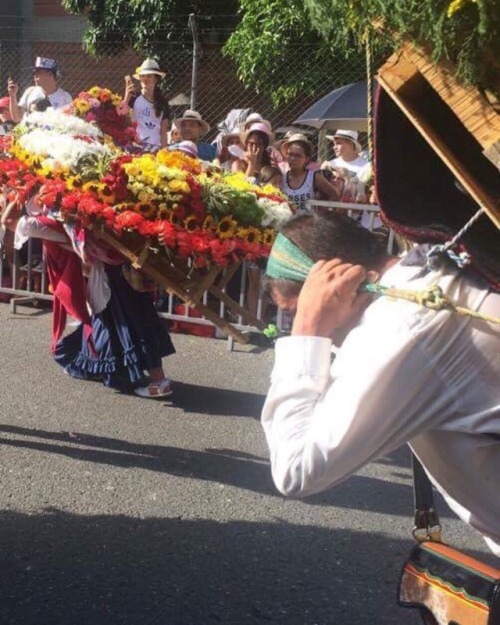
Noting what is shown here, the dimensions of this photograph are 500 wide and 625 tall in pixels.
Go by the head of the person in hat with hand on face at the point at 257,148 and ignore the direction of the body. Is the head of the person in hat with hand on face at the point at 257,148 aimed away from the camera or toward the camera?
toward the camera

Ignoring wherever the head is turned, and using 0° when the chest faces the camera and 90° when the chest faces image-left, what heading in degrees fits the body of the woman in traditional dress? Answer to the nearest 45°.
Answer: approximately 90°

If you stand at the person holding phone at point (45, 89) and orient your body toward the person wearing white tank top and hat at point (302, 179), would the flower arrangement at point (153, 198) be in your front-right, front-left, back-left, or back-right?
front-right

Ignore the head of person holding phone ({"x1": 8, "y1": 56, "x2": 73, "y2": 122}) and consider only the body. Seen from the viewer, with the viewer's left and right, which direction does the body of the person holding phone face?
facing the viewer and to the left of the viewer

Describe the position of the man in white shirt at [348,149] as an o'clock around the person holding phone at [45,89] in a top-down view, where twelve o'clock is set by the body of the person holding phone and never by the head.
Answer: The man in white shirt is roughly at 8 o'clock from the person holding phone.

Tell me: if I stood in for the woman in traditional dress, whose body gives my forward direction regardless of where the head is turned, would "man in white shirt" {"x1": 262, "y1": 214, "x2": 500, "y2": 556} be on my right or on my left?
on my left

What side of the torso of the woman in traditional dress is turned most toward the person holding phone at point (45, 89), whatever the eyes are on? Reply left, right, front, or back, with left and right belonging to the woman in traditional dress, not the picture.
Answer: right

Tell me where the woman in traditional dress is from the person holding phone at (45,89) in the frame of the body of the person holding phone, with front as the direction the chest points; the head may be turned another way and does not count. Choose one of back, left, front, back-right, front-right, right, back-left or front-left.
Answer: front-left

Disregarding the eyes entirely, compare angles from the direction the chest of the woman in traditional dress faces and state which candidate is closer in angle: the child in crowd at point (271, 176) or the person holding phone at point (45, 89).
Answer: the person holding phone

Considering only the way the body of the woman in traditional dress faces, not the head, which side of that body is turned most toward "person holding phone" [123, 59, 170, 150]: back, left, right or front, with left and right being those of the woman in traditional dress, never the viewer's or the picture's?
right

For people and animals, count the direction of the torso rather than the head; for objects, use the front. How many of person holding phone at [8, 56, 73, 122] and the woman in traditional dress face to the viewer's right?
0
